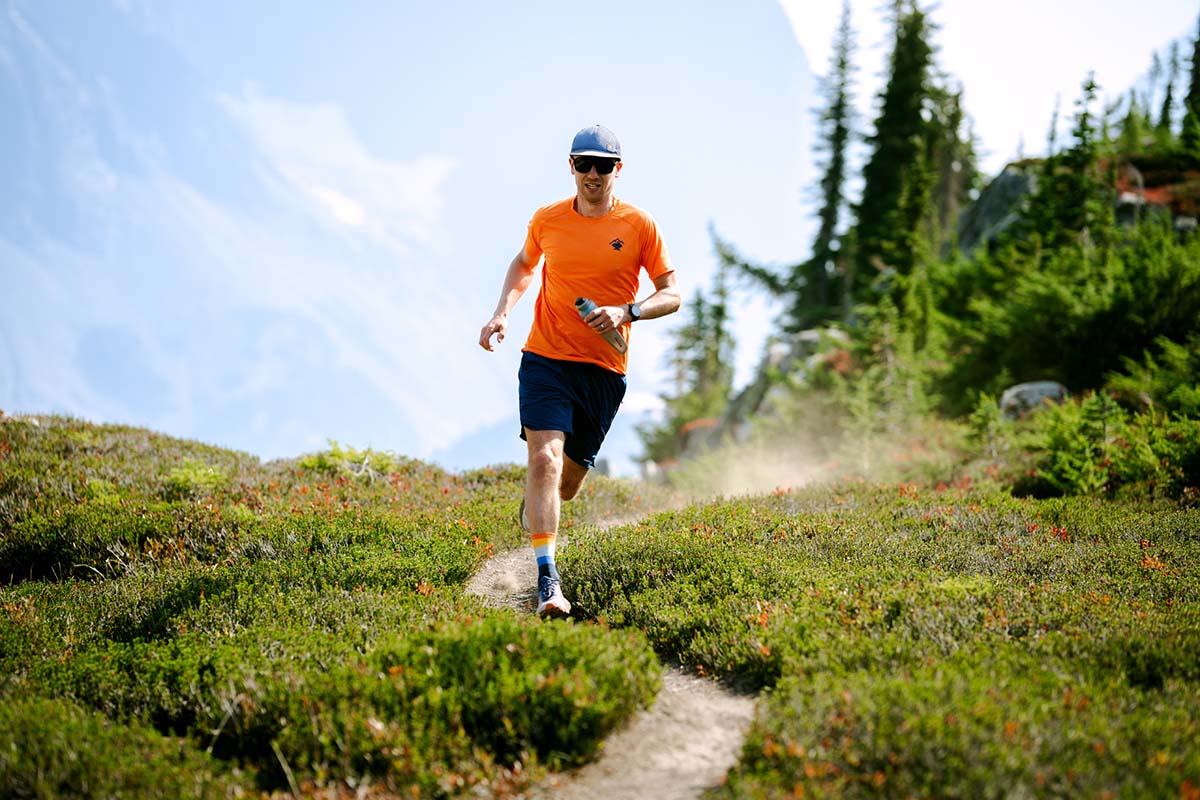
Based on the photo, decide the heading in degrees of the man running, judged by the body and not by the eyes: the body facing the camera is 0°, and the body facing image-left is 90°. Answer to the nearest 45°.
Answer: approximately 0°

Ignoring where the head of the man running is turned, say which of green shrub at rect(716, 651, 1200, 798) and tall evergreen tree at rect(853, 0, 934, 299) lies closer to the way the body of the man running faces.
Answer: the green shrub

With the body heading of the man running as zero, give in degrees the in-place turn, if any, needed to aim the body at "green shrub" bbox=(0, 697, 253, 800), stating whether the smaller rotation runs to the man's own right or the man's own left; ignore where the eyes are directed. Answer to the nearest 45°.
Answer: approximately 45° to the man's own right

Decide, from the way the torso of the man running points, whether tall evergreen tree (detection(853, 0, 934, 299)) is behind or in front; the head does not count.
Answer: behind

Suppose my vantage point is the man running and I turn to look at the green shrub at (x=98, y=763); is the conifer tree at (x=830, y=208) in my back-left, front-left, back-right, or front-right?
back-right

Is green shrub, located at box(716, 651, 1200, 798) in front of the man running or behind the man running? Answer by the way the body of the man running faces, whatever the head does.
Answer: in front

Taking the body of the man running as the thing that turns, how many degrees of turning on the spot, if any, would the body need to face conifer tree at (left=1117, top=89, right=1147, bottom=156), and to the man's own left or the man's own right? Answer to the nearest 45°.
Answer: approximately 135° to the man's own left

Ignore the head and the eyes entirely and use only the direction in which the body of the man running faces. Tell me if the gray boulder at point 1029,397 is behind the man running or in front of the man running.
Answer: behind

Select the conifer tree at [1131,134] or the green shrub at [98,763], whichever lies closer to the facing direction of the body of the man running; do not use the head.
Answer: the green shrub
